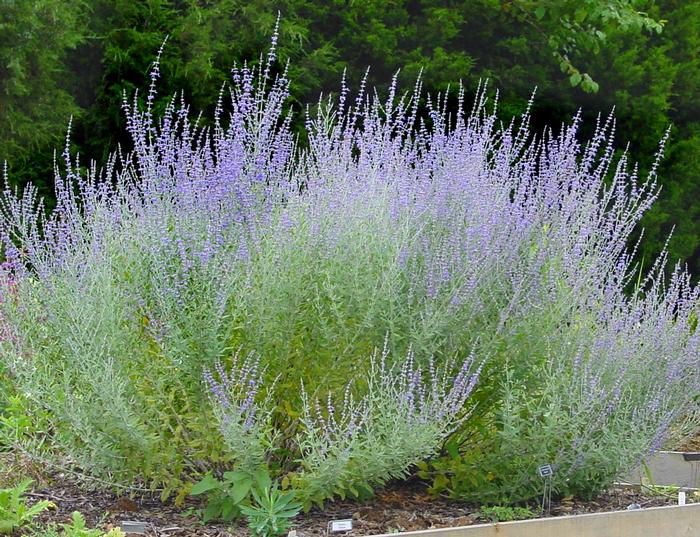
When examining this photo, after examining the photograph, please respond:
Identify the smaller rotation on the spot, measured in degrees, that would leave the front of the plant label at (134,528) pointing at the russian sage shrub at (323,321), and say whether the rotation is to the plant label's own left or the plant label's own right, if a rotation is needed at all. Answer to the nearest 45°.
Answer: approximately 135° to the plant label's own left

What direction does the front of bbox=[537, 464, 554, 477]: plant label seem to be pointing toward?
toward the camera

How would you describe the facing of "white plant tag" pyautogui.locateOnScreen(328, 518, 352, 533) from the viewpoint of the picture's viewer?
facing the viewer

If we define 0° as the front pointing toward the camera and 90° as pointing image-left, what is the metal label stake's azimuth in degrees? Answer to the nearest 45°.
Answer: approximately 0°

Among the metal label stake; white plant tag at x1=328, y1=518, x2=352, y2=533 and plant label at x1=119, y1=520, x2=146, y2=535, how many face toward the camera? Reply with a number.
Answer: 3

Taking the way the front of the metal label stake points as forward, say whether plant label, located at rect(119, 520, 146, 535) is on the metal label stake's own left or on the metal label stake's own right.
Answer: on the metal label stake's own right

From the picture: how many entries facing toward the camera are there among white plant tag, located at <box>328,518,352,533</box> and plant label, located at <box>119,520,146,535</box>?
2

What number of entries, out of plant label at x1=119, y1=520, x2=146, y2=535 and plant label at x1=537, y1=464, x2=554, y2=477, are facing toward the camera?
2

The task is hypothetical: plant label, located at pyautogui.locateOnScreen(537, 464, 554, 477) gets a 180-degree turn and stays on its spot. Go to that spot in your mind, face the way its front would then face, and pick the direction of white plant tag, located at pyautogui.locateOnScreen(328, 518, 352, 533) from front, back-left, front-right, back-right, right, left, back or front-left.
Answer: back-left

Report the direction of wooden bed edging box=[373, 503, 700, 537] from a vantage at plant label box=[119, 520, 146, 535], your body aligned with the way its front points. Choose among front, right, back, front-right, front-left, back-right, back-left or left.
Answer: left

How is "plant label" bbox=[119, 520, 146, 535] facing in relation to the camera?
toward the camera

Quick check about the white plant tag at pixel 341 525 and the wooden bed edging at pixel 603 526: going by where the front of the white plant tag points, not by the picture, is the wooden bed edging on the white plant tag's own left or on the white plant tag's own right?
on the white plant tag's own left
